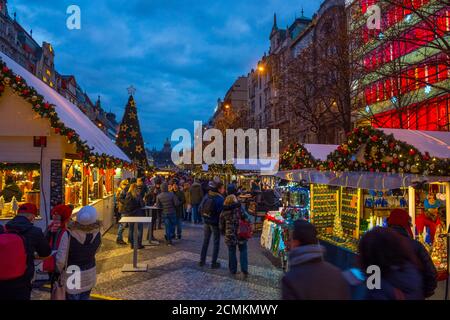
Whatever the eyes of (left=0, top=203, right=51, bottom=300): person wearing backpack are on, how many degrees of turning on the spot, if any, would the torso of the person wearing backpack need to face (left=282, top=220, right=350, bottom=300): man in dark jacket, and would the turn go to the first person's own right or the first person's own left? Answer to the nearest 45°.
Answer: approximately 90° to the first person's own right

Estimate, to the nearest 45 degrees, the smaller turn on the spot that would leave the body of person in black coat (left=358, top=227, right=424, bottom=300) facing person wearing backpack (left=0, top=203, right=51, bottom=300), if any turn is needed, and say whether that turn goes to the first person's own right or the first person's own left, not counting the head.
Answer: approximately 45° to the first person's own left

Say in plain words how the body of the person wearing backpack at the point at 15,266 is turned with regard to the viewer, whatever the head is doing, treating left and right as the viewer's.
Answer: facing away from the viewer and to the right of the viewer

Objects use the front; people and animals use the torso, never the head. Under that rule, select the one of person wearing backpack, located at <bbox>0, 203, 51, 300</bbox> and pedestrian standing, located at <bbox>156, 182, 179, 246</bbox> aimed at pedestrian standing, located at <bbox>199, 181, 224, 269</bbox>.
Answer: the person wearing backpack

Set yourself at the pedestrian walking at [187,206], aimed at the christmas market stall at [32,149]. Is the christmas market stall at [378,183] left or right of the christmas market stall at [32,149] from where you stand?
left

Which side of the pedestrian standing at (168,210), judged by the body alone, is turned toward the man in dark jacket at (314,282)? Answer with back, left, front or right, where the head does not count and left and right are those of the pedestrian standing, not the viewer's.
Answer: back

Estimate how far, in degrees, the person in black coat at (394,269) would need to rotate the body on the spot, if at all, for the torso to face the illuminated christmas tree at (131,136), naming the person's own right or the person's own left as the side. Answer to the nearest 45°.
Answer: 0° — they already face it
